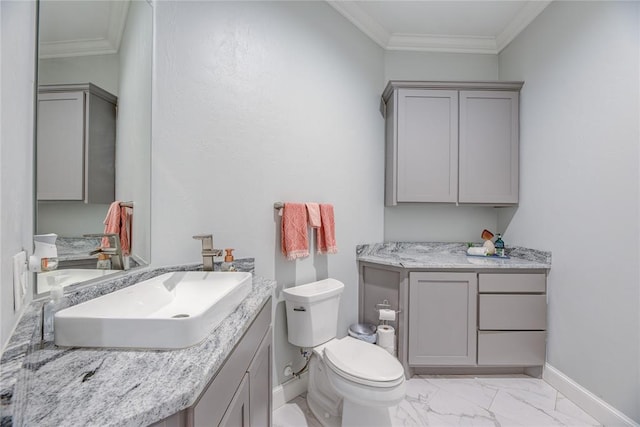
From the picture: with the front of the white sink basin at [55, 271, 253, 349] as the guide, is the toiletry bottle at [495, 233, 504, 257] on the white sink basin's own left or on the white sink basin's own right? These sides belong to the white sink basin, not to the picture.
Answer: on the white sink basin's own left

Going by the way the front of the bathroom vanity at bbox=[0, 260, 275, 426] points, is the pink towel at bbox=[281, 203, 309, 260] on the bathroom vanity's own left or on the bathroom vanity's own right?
on the bathroom vanity's own left

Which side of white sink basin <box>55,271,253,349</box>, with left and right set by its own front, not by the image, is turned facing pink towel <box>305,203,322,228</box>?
left

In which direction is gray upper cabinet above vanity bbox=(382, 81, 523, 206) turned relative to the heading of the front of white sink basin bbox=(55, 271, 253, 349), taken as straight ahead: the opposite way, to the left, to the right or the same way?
to the right

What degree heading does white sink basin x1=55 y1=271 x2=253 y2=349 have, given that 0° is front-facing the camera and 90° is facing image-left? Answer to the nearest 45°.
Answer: approximately 315°

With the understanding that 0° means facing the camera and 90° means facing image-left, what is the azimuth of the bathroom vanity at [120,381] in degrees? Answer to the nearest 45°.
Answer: approximately 315°

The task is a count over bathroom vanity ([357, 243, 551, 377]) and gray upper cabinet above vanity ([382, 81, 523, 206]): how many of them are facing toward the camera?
2
